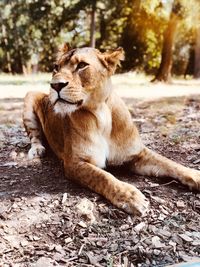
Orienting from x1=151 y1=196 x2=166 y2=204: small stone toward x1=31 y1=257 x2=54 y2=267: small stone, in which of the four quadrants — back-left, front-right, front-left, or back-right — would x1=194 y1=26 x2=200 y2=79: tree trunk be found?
back-right

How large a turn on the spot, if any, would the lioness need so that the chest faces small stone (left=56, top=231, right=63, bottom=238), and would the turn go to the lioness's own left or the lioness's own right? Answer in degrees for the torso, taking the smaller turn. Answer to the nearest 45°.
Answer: approximately 45° to the lioness's own right

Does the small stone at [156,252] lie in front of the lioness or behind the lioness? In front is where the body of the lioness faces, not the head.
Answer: in front

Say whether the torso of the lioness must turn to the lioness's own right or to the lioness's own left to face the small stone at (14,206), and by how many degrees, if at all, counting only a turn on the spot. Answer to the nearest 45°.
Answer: approximately 90° to the lioness's own right

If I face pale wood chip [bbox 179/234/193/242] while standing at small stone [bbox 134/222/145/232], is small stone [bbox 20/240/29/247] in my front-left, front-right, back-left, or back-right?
back-right
